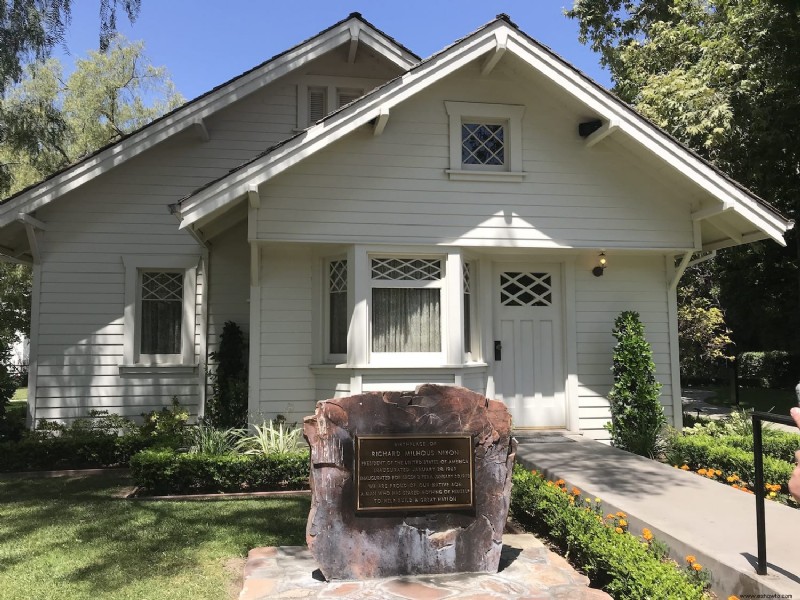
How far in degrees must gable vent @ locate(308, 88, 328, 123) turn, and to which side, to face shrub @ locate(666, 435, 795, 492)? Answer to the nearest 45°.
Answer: approximately 45° to its left

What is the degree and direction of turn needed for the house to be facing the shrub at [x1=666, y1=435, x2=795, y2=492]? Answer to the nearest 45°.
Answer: approximately 90° to its left

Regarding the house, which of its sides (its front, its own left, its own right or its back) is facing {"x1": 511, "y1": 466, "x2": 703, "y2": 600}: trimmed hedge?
front

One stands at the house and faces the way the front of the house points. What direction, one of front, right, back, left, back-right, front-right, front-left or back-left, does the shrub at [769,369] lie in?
back-left

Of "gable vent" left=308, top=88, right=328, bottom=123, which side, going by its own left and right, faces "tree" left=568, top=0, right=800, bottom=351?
left

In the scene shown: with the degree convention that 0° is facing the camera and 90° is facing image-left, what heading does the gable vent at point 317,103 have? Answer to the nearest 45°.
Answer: approximately 0°

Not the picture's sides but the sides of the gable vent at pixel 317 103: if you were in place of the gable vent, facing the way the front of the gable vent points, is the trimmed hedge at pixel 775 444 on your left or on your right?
on your left

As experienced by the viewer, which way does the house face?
facing the viewer

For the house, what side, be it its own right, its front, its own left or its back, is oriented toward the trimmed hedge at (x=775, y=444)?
left

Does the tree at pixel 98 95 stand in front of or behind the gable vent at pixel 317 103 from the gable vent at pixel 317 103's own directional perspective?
behind
